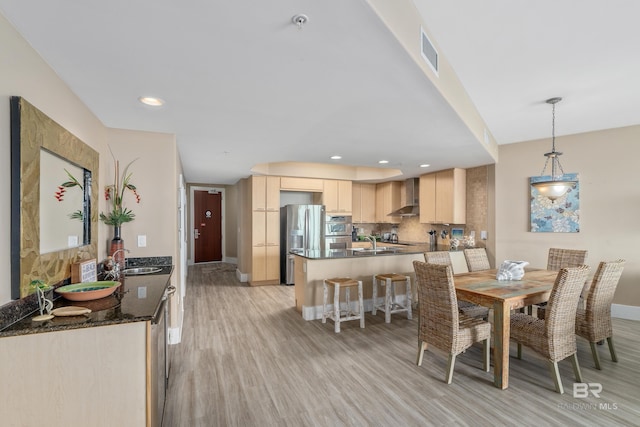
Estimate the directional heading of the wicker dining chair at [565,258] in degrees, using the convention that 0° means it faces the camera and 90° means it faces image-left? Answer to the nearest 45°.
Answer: approximately 45°

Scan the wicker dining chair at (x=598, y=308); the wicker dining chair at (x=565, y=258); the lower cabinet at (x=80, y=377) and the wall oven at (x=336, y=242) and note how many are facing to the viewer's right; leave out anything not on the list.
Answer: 1

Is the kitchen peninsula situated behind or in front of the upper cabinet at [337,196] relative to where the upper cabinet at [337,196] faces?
in front

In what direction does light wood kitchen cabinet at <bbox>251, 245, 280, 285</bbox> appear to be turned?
toward the camera

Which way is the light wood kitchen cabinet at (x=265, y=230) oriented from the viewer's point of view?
toward the camera

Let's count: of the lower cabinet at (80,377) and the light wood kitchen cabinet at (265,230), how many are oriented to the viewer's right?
1

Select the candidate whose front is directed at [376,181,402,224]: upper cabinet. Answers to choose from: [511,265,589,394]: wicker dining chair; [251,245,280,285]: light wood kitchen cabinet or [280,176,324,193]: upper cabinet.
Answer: the wicker dining chair

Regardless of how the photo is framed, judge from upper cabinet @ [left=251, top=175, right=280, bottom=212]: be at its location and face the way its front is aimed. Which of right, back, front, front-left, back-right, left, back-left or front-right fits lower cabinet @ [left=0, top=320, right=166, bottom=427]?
front

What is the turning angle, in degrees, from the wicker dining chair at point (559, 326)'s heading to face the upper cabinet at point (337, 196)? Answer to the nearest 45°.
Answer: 0° — it already faces it

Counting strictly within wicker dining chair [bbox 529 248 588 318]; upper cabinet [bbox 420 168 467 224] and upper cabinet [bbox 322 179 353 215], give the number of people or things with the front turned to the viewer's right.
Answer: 0

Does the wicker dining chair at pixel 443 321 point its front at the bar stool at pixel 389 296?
no

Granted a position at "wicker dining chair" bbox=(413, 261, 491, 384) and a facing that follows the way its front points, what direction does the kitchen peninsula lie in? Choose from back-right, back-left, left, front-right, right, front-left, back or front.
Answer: left

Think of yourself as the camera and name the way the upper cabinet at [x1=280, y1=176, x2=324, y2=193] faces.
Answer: facing the viewer

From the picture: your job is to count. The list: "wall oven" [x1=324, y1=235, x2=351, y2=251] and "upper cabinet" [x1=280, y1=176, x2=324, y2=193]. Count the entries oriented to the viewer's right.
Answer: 0

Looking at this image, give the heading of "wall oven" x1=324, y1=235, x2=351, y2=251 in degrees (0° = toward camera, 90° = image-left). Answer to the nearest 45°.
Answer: approximately 0°

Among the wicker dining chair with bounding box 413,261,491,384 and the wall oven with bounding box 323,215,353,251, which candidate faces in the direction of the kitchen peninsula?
the wall oven

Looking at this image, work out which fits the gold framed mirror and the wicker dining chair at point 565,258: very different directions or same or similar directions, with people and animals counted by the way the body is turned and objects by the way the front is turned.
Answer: very different directions

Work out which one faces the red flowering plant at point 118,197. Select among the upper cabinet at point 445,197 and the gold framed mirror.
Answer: the upper cabinet

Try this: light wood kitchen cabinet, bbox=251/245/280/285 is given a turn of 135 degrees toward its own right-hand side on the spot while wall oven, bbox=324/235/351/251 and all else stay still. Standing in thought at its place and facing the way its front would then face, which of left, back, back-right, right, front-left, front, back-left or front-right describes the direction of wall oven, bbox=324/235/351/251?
back-right

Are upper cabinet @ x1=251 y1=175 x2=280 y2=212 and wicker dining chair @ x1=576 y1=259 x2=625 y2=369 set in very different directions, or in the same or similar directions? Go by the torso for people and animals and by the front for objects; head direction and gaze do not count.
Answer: very different directions

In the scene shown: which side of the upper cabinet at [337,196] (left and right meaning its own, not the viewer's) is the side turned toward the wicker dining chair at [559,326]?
front

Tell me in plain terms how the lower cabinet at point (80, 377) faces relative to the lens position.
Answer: facing to the right of the viewer

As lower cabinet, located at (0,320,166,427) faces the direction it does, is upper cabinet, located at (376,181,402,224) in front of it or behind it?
in front
